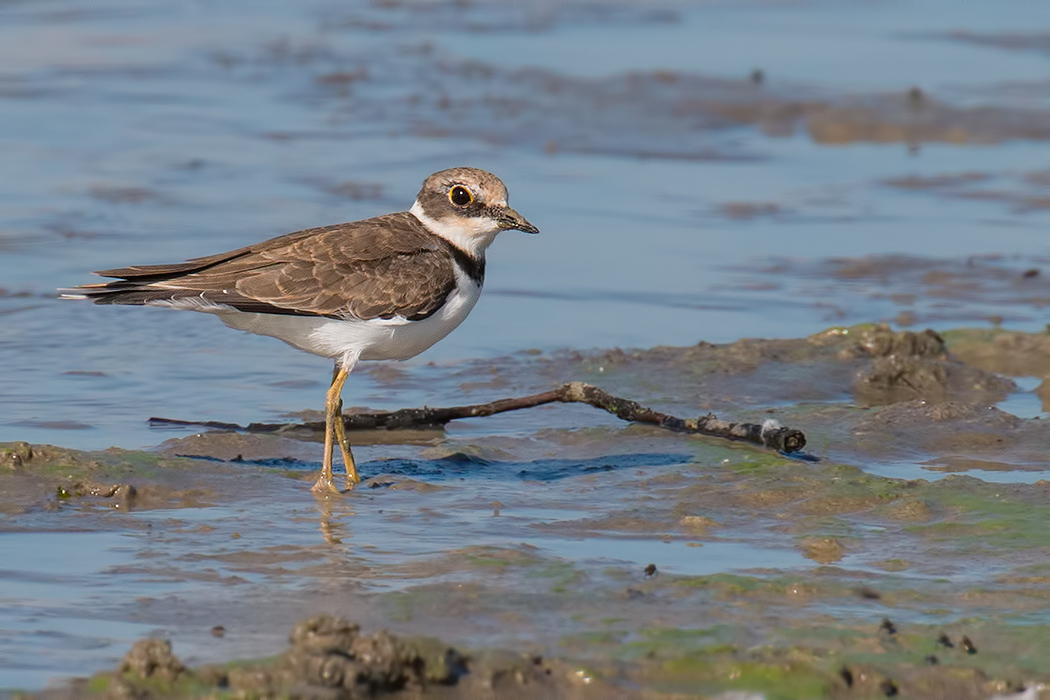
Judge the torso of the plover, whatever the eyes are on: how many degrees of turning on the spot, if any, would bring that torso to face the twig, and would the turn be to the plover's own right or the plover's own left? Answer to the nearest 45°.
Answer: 0° — it already faces it

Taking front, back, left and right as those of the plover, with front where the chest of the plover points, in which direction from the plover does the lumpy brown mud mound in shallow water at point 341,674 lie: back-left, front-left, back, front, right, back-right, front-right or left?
right

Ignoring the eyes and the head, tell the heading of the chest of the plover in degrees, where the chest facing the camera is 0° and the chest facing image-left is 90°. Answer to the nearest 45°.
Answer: approximately 270°
